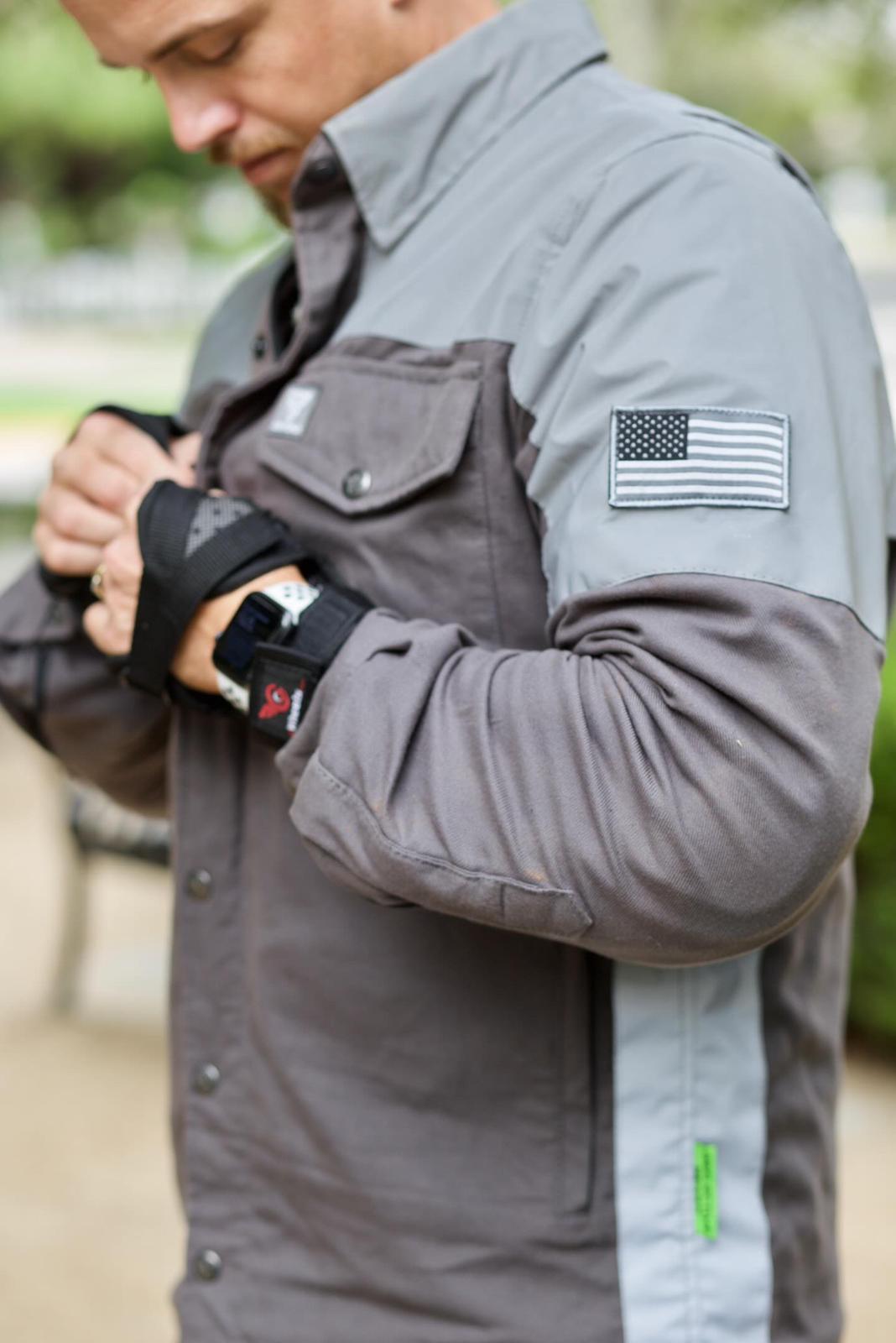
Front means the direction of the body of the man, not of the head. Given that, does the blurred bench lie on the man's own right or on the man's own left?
on the man's own right

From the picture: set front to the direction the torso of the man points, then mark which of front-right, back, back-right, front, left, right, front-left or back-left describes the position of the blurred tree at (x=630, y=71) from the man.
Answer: back-right

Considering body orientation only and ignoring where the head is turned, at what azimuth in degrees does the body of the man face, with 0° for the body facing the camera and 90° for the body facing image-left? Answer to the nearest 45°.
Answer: approximately 45°

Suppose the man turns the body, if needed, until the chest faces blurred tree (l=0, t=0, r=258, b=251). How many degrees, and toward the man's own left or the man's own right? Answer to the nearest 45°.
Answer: approximately 135° to the man's own right
